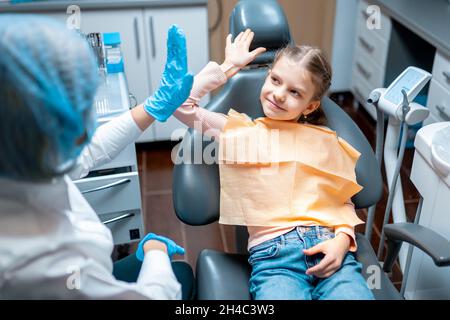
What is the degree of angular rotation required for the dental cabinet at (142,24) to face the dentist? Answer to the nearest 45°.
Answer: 0° — it already faces them

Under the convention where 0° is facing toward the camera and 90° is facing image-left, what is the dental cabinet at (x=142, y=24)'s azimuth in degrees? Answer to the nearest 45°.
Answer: approximately 0°

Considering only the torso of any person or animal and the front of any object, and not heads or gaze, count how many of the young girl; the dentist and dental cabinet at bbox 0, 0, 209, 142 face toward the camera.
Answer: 2

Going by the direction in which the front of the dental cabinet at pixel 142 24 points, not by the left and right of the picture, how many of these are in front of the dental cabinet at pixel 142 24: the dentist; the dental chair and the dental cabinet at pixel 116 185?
3

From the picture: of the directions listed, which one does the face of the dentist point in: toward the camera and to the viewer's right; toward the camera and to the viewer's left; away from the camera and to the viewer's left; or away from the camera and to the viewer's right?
away from the camera and to the viewer's right

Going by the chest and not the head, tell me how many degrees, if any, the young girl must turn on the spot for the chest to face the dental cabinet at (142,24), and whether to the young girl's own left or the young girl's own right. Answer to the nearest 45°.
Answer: approximately 135° to the young girl's own right

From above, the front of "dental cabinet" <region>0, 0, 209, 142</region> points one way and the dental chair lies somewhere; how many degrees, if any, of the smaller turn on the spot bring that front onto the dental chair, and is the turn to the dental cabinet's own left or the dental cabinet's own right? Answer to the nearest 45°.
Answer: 0° — it already faces it

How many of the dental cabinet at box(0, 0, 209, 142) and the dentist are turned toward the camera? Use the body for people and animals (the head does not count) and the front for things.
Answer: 1
